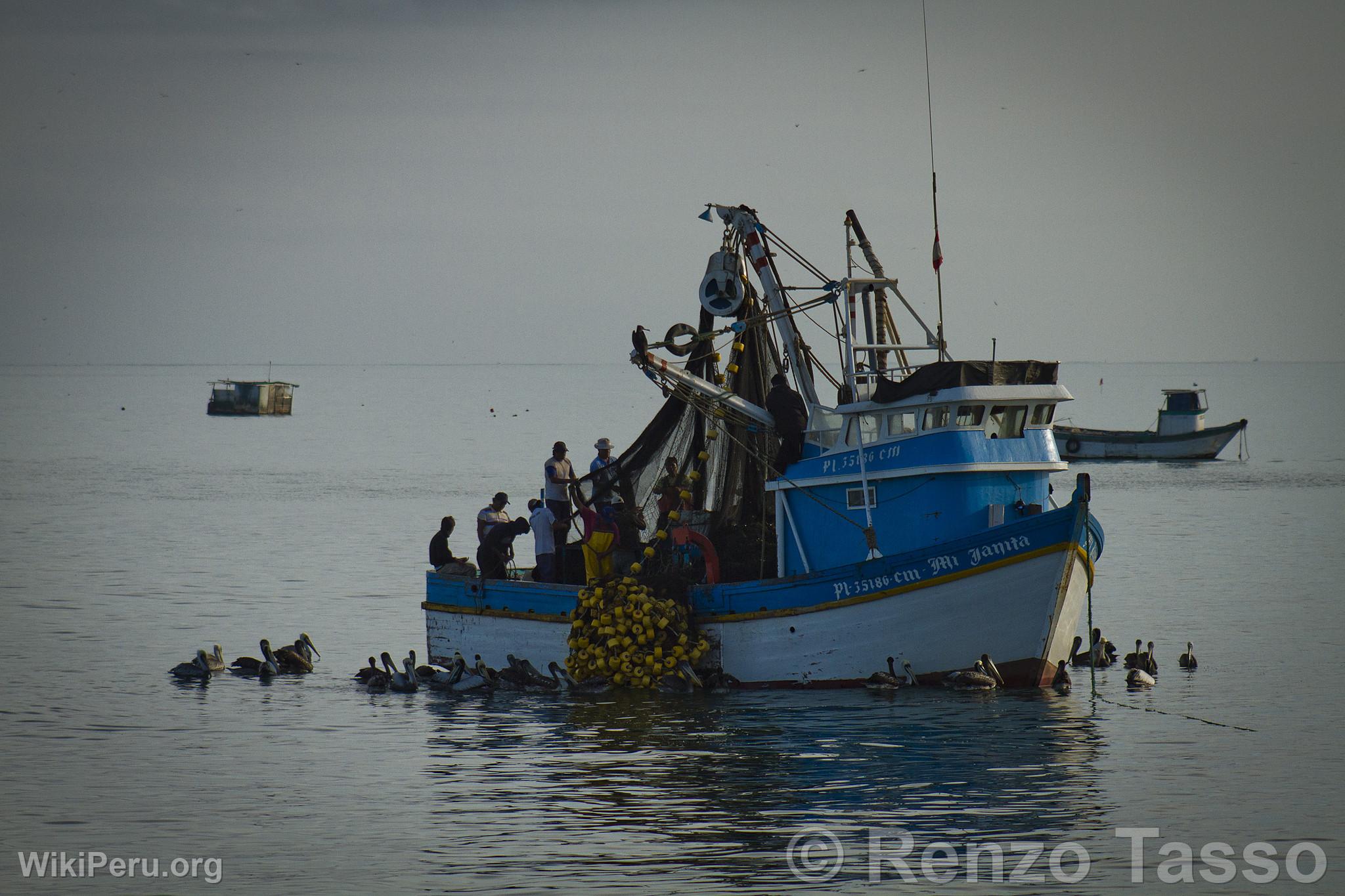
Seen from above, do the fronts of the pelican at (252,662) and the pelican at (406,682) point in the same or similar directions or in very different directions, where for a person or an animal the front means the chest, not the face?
same or similar directions

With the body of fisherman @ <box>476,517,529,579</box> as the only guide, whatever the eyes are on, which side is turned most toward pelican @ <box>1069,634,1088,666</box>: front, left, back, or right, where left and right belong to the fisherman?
front

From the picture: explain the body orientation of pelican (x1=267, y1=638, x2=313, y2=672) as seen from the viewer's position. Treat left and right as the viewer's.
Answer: facing to the right of the viewer

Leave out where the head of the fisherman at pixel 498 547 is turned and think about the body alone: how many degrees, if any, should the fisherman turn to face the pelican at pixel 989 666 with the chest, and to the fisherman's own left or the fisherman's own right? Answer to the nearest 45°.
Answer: approximately 45° to the fisherman's own right

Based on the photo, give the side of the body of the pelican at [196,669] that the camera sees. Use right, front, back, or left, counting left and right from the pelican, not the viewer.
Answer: right

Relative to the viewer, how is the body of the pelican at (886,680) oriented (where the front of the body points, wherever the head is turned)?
to the viewer's right

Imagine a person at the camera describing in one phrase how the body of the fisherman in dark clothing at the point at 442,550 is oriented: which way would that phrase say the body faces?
to the viewer's right

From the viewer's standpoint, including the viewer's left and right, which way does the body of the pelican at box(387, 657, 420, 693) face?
facing to the right of the viewer

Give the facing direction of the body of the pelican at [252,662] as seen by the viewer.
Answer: to the viewer's right

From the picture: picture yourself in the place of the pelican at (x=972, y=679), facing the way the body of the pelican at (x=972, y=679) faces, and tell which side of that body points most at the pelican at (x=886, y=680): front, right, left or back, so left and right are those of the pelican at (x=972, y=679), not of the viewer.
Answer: back

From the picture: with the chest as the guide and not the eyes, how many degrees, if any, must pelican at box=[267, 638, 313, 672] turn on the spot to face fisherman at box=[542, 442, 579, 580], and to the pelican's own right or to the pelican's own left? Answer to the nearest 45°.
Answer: approximately 45° to the pelican's own right

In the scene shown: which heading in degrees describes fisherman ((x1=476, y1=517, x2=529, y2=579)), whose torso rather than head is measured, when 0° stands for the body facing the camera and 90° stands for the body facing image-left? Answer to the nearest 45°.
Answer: approximately 270°

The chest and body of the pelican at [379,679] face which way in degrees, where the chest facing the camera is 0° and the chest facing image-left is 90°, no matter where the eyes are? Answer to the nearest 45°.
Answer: approximately 270°
